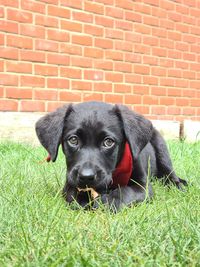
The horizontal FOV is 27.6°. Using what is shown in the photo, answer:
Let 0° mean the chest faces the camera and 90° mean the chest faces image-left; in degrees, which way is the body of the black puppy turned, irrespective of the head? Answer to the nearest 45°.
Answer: approximately 45°
